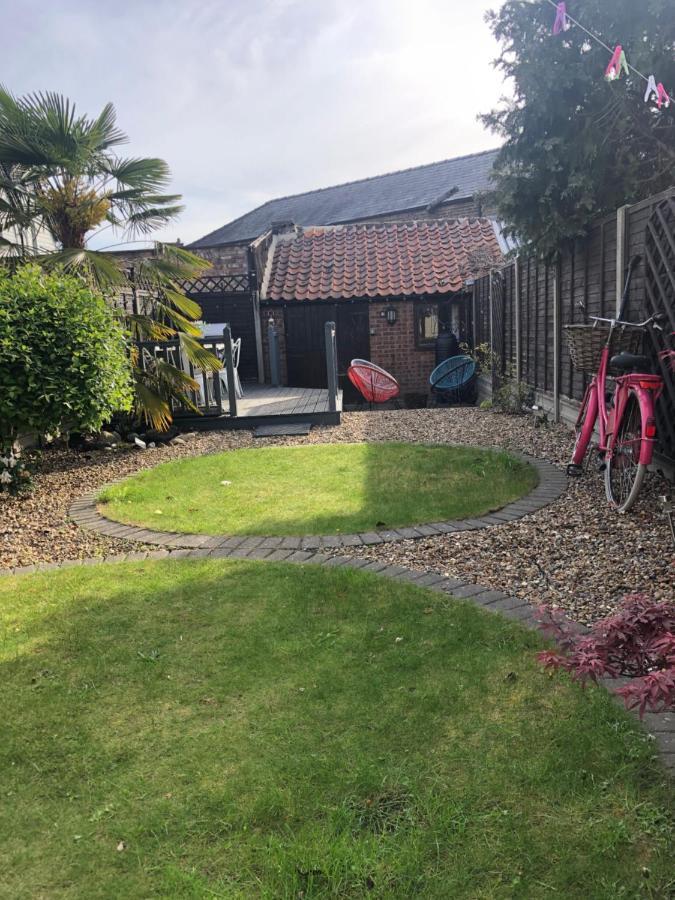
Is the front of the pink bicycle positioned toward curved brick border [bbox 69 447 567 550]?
no

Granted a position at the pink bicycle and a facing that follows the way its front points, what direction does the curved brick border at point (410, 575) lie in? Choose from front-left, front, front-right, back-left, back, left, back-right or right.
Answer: left

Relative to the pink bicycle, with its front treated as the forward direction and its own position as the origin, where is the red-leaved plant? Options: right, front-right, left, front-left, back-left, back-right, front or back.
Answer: back-left

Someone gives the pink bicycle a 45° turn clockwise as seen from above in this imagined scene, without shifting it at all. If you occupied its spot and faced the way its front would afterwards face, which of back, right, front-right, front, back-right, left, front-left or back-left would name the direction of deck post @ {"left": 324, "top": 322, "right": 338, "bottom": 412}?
front-left

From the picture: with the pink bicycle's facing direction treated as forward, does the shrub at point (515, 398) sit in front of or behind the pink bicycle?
in front

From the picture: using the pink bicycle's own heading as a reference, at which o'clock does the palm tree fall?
The palm tree is roughly at 11 o'clock from the pink bicycle.

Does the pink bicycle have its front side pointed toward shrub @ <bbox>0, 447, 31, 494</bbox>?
no

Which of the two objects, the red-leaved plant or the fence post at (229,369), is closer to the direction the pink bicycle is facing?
the fence post
